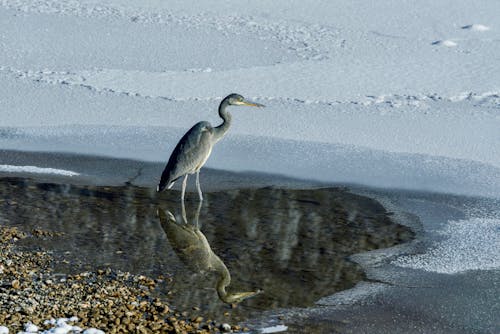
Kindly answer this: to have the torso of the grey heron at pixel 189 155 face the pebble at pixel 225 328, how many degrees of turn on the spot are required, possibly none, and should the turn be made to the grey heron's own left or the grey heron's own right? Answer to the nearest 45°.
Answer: approximately 90° to the grey heron's own right

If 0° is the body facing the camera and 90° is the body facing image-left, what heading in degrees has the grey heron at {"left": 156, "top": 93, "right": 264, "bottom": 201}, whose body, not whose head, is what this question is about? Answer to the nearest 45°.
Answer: approximately 270°
